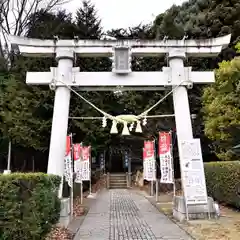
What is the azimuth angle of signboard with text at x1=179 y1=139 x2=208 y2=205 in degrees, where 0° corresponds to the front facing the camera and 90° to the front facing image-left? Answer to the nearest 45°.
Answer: approximately 0°
